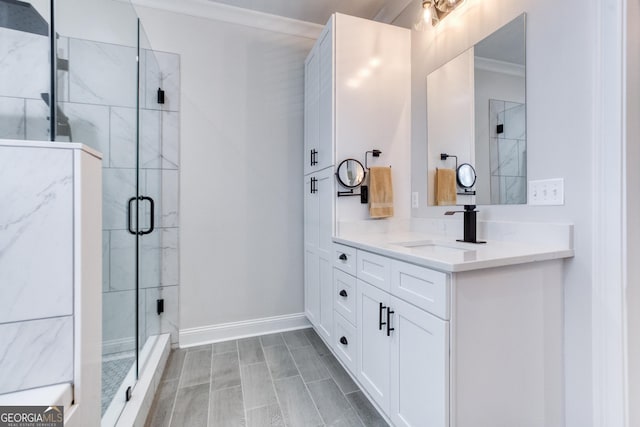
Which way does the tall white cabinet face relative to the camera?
to the viewer's left

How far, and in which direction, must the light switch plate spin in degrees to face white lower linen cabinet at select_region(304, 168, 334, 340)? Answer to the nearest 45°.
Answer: approximately 45° to its right

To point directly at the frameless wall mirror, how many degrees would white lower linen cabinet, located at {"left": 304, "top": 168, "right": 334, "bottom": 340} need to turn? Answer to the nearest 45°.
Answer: approximately 135° to its left

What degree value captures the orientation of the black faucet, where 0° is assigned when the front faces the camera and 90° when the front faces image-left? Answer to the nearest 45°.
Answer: approximately 45°

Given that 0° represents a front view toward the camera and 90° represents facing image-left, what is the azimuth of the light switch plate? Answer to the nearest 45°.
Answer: approximately 45°
